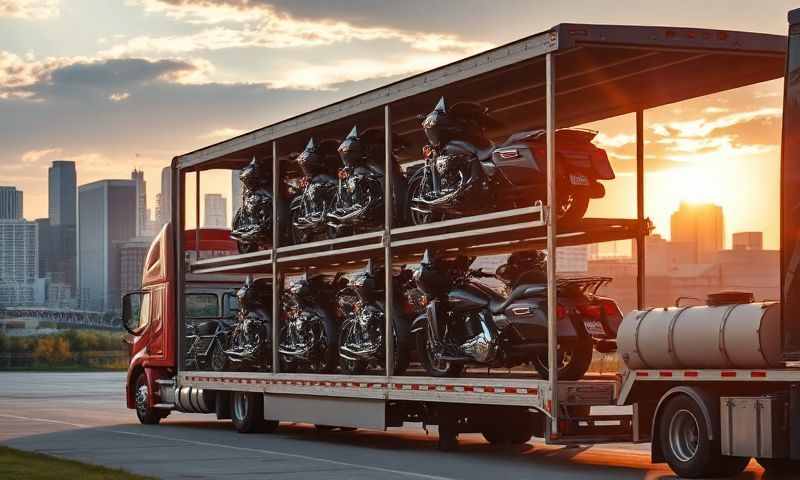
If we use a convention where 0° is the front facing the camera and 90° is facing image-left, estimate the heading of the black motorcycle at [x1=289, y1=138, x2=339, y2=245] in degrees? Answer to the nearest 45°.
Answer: approximately 45°

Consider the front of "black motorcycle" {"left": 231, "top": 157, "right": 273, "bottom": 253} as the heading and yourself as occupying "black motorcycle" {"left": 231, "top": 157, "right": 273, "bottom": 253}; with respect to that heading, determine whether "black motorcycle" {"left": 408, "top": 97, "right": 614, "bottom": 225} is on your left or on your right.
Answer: on your left

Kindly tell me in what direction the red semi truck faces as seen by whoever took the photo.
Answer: facing away from the viewer and to the left of the viewer

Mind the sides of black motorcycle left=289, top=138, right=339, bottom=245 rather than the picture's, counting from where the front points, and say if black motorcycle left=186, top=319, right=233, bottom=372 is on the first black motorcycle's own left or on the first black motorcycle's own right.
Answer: on the first black motorcycle's own right
